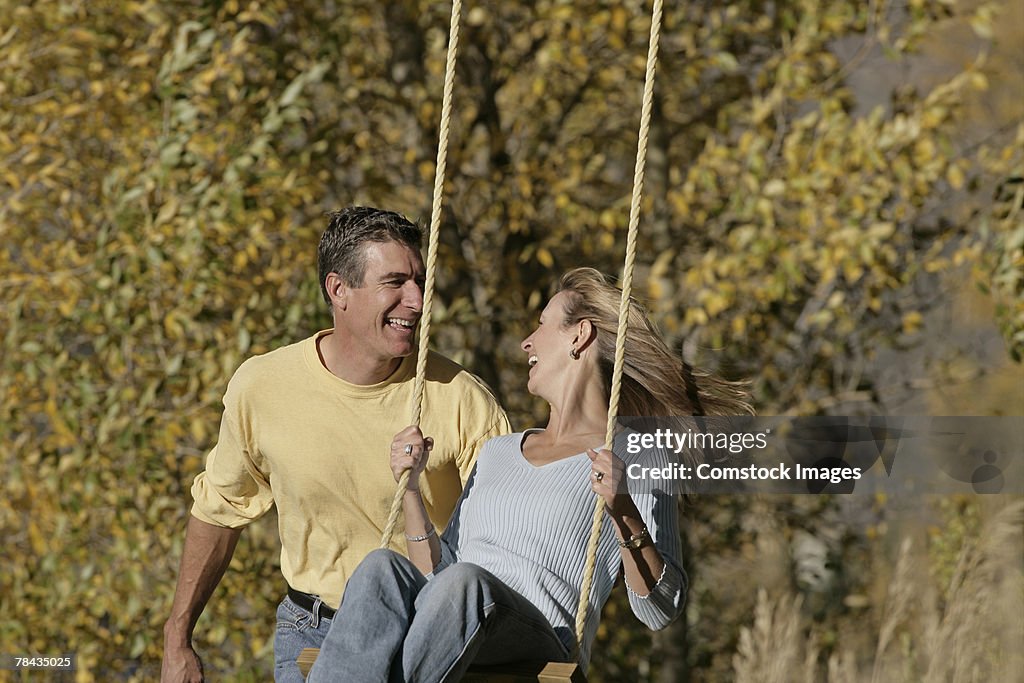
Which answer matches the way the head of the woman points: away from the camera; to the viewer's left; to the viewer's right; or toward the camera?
to the viewer's left

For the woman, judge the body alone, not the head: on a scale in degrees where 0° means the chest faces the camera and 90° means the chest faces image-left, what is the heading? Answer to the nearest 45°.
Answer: approximately 45°
